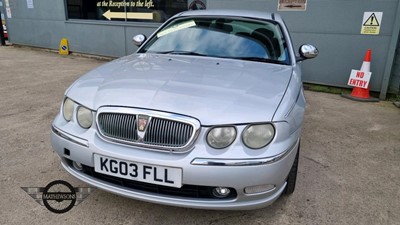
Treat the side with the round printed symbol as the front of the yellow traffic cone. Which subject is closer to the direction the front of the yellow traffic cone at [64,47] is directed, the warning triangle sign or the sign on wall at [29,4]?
the warning triangle sign

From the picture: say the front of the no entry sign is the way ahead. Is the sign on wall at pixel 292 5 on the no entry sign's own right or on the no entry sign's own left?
on the no entry sign's own right

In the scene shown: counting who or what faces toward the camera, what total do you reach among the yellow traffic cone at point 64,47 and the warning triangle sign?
2

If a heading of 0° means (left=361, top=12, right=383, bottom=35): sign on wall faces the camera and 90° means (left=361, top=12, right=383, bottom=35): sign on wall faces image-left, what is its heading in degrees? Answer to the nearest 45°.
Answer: approximately 0°
